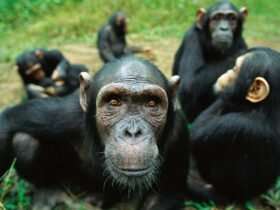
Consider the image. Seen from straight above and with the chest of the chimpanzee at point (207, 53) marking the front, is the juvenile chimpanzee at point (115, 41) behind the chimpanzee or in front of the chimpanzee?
behind

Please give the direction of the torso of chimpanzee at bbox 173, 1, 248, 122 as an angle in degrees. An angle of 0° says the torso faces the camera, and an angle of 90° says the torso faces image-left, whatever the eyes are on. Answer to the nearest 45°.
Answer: approximately 315°

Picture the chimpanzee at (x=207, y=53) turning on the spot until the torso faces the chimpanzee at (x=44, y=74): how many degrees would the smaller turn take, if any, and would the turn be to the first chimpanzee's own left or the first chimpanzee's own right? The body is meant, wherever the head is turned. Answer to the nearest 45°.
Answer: approximately 135° to the first chimpanzee's own right

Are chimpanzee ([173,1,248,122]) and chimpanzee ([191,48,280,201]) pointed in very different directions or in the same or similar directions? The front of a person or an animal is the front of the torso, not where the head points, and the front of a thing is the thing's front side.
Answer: very different directions

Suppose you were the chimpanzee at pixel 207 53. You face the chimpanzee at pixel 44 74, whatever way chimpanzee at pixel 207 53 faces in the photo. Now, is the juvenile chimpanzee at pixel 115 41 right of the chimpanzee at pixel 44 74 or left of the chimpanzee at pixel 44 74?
right

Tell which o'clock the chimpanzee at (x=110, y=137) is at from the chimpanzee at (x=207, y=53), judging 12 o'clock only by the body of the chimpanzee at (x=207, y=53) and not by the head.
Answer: the chimpanzee at (x=110, y=137) is roughly at 2 o'clock from the chimpanzee at (x=207, y=53).

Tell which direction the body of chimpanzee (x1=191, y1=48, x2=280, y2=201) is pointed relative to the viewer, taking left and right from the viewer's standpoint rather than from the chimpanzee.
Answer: facing away from the viewer and to the left of the viewer
